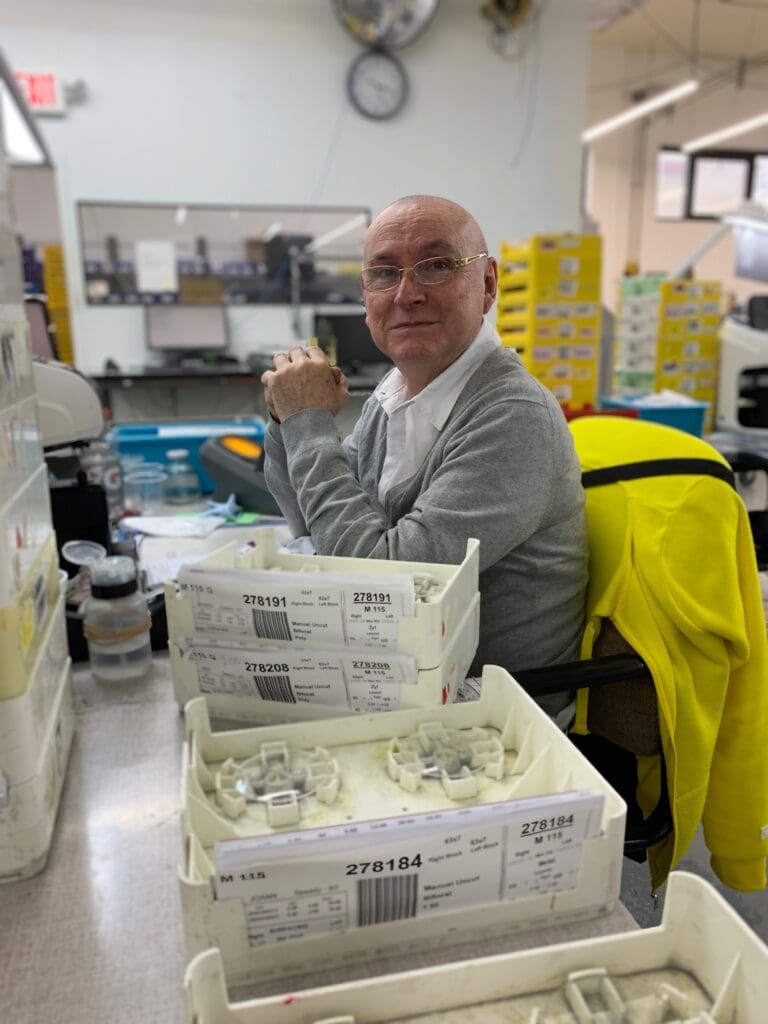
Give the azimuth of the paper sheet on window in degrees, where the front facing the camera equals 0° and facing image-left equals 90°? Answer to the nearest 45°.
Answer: approximately 0°

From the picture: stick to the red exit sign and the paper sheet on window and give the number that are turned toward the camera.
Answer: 2

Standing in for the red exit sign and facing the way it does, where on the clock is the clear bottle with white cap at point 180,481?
The clear bottle with white cap is roughly at 12 o'clock from the red exit sign.

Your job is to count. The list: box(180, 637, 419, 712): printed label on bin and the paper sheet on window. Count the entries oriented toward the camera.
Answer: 2

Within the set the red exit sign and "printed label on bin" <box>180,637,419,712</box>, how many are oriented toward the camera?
2

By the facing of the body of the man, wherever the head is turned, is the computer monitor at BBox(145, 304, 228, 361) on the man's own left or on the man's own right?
on the man's own right
